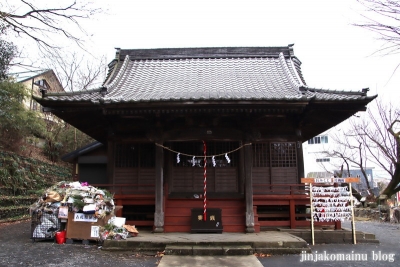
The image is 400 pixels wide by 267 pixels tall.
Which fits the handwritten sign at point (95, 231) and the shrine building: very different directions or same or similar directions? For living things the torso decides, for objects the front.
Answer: same or similar directions

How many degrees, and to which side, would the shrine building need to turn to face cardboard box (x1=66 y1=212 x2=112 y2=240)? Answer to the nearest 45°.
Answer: approximately 45° to its right

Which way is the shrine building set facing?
toward the camera

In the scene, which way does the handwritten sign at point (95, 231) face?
toward the camera

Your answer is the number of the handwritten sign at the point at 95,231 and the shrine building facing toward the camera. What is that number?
2
